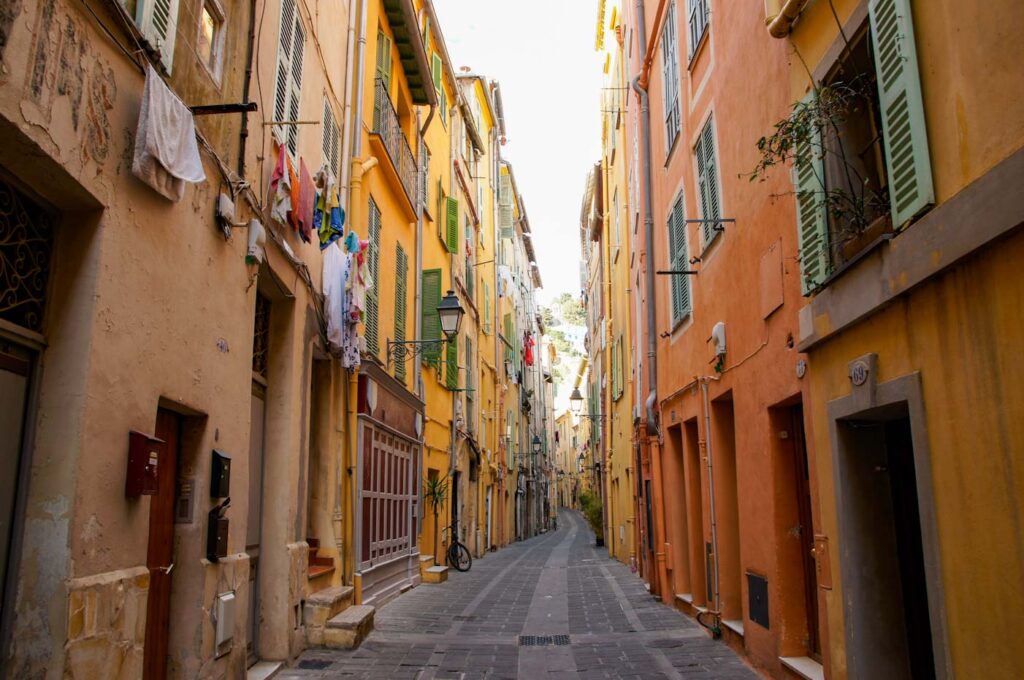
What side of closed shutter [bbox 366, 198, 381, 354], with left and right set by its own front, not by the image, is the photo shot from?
right

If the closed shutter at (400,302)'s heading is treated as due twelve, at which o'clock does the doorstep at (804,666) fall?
The doorstep is roughly at 2 o'clock from the closed shutter.

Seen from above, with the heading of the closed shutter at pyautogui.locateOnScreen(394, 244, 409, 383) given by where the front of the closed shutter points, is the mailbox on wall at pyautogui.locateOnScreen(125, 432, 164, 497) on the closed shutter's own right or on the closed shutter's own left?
on the closed shutter's own right

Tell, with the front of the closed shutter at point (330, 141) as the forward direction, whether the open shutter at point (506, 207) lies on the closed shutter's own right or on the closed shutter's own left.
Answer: on the closed shutter's own left

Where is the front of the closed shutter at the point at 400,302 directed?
to the viewer's right

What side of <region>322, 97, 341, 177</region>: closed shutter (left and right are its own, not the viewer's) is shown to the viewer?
right

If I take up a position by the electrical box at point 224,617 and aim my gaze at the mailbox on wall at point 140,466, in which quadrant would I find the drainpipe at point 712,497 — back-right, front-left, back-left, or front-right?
back-left

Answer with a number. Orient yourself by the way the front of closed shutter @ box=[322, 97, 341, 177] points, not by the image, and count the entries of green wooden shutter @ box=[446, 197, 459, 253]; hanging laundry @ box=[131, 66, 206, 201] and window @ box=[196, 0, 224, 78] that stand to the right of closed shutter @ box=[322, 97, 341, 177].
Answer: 2
